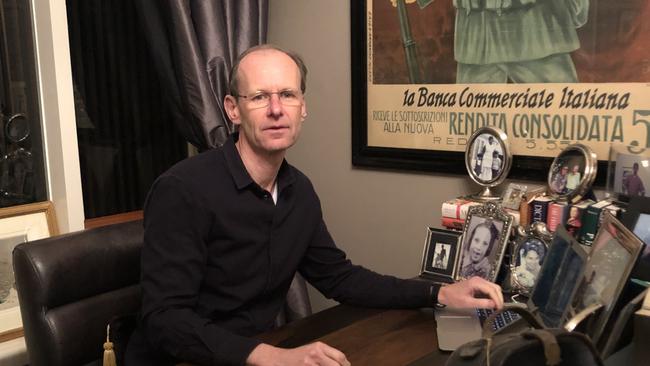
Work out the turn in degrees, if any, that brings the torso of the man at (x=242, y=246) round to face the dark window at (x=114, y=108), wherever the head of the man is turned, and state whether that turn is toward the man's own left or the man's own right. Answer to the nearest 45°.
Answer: approximately 180°

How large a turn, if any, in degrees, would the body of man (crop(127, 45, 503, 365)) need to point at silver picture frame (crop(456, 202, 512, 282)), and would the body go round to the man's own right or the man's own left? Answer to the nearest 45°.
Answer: approximately 45° to the man's own left

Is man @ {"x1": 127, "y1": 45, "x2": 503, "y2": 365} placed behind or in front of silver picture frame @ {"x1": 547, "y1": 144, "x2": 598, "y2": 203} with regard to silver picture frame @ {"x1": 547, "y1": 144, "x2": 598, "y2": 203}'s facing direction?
in front

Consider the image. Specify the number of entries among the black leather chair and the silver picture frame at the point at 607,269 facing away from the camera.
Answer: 0

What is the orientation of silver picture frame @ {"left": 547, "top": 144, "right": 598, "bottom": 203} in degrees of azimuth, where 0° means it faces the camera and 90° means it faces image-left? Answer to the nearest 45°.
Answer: approximately 45°

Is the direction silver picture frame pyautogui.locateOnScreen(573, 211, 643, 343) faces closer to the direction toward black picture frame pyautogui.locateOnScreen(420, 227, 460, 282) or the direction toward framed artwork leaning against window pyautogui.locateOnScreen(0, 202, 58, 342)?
the framed artwork leaning against window

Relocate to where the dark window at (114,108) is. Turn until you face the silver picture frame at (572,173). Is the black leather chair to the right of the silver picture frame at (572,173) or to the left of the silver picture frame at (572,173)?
right

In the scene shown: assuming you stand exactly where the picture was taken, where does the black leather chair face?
facing the viewer and to the right of the viewer
